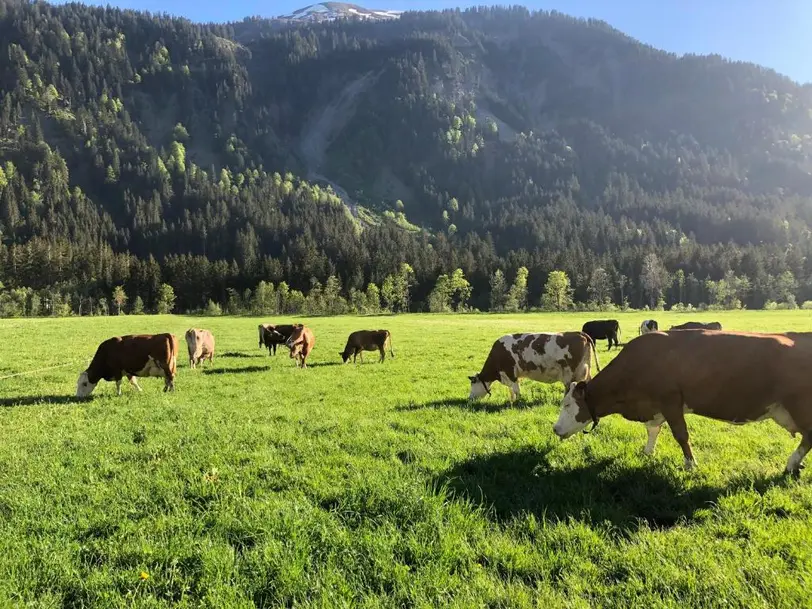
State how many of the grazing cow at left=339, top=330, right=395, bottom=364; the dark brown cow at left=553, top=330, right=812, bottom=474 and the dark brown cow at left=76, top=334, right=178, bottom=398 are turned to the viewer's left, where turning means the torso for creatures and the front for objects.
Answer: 3

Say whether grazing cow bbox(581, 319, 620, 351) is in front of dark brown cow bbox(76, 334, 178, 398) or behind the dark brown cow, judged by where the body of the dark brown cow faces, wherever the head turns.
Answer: behind

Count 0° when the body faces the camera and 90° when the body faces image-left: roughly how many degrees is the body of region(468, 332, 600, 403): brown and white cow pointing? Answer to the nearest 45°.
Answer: approximately 90°

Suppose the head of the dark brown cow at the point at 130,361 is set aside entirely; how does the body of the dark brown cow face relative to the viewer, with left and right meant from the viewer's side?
facing to the left of the viewer

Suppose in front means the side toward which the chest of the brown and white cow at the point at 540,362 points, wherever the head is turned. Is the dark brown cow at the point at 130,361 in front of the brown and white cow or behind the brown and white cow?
in front

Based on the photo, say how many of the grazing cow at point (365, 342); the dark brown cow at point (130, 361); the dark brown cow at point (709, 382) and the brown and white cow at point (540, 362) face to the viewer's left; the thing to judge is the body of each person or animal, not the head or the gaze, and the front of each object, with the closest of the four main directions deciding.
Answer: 4

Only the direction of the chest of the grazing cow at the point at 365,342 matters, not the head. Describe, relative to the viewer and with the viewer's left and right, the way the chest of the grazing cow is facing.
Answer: facing to the left of the viewer

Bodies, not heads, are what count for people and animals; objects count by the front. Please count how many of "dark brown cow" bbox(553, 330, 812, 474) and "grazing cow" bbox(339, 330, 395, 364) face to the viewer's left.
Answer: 2

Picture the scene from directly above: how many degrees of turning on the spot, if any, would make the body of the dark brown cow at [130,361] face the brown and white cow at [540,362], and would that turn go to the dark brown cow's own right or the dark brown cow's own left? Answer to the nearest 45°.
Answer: approximately 135° to the dark brown cow's own left

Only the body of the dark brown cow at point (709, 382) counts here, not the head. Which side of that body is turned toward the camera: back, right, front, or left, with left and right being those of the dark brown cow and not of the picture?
left
